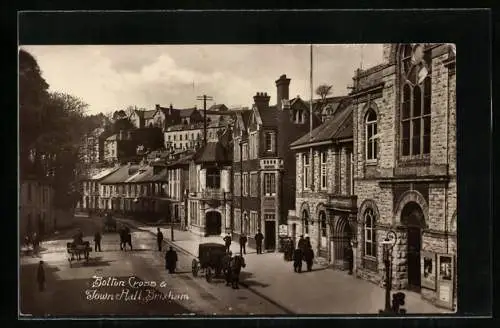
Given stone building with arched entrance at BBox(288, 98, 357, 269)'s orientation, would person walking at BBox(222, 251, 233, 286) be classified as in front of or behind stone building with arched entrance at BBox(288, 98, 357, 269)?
in front

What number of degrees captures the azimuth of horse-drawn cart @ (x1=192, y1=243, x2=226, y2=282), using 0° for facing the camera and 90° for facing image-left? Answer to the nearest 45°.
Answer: approximately 315°

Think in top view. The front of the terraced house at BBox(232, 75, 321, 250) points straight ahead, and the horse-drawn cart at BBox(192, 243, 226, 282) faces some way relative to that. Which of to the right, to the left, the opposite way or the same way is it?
to the left

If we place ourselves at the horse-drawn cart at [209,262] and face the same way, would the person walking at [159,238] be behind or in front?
behind

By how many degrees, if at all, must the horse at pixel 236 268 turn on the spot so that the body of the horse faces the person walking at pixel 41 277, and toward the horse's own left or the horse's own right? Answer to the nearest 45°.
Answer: approximately 135° to the horse's own right

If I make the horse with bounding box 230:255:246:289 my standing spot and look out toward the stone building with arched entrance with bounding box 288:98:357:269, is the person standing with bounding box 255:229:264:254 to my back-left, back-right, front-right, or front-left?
front-left

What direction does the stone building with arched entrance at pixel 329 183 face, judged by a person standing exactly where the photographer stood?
facing the viewer and to the left of the viewer

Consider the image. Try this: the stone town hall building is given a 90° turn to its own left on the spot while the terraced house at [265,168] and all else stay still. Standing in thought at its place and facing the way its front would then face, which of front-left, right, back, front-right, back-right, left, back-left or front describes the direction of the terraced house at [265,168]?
back-right

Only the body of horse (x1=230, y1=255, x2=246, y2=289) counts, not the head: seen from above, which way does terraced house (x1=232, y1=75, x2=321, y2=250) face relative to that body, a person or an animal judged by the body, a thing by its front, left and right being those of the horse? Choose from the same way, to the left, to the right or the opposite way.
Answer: to the right

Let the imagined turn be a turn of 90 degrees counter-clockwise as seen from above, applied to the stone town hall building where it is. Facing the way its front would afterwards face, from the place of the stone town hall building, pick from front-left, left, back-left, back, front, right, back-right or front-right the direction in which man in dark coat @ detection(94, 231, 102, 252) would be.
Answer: back-right

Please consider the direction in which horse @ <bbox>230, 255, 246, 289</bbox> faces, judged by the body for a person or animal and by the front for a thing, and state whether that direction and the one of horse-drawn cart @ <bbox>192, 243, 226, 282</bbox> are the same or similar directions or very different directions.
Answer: same or similar directions

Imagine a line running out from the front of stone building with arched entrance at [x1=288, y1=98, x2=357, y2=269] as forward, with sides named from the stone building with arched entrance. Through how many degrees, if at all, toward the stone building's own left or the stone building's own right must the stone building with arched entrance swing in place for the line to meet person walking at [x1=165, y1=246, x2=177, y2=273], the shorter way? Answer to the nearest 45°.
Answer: approximately 45° to the stone building's own right

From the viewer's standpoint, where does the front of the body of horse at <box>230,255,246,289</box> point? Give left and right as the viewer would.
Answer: facing the viewer and to the right of the viewer

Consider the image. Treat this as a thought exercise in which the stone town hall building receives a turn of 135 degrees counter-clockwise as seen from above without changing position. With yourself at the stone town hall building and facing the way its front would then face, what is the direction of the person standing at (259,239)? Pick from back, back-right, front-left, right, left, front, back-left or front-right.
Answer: back
